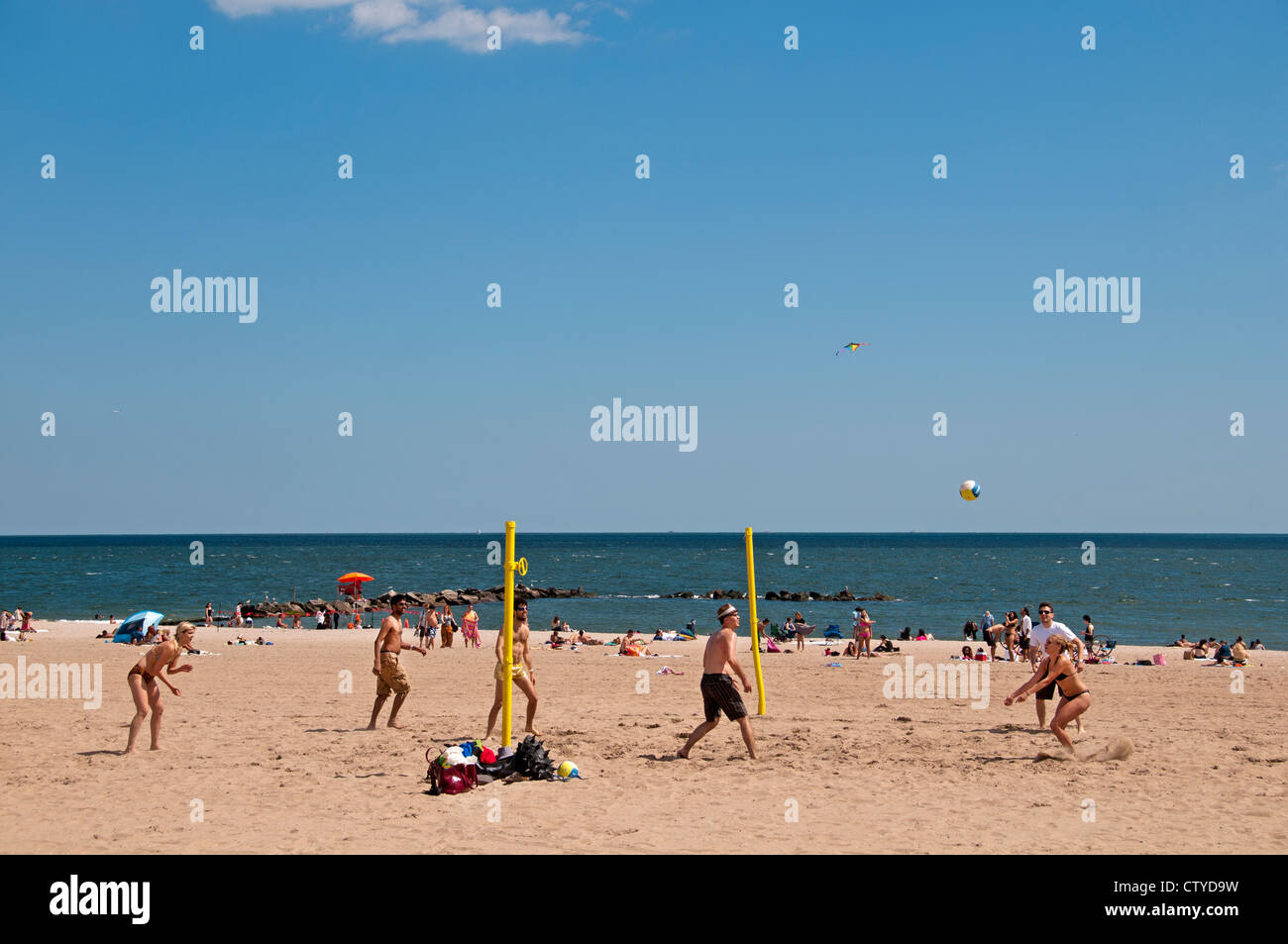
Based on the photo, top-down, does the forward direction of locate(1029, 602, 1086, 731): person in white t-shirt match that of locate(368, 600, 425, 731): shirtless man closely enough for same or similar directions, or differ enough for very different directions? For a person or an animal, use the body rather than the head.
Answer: very different directions

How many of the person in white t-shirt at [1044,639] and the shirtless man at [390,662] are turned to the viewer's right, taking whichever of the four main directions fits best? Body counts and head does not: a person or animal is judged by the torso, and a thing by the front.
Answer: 1

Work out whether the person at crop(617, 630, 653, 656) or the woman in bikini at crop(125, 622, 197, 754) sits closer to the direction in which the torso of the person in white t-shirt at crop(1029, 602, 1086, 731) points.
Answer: the woman in bikini

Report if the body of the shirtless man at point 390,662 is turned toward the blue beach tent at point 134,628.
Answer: no

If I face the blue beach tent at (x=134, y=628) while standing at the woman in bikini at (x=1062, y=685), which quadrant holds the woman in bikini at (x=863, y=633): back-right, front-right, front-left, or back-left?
front-right

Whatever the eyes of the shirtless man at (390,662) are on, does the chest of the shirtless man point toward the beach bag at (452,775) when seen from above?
no

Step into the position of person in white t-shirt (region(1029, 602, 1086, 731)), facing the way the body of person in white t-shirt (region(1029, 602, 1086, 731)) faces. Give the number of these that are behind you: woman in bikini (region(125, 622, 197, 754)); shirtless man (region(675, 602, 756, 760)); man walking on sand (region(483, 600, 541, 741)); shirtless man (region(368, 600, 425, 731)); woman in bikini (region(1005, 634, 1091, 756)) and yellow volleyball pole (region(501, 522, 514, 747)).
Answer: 0

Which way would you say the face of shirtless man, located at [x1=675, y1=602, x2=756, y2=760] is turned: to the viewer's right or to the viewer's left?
to the viewer's right

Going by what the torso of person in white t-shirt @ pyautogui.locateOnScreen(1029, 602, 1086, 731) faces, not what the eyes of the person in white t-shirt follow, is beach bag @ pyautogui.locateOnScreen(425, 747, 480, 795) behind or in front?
in front

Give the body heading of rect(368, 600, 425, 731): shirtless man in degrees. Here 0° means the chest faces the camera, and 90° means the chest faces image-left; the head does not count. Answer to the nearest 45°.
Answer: approximately 270°

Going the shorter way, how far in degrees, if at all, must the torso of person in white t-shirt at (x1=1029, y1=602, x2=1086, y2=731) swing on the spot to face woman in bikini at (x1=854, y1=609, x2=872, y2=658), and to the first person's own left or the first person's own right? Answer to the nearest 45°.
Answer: approximately 135° to the first person's own right

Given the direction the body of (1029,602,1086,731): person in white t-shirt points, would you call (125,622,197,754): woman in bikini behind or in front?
in front

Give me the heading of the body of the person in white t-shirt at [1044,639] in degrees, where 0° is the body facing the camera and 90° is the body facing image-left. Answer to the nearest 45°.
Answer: approximately 45°
